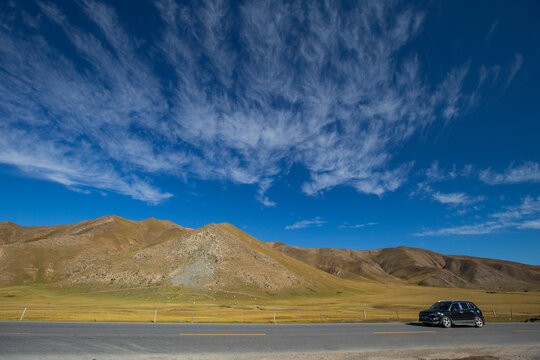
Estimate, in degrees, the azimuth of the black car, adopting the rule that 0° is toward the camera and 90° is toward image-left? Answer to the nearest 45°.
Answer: approximately 45°
